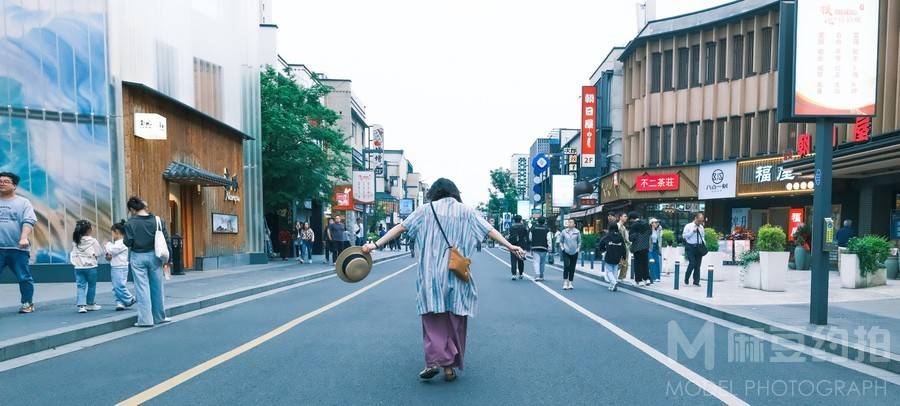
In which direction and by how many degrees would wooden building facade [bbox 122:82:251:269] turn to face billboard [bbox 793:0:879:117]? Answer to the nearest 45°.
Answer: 0° — it already faces it

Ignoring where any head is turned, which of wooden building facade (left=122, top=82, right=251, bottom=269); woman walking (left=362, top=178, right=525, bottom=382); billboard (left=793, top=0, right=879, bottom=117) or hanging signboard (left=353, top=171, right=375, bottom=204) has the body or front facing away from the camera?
the woman walking

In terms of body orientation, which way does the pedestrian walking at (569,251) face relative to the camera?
toward the camera

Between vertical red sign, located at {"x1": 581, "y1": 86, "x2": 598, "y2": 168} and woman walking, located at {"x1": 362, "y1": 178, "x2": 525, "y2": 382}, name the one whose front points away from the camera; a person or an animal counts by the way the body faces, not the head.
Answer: the woman walking

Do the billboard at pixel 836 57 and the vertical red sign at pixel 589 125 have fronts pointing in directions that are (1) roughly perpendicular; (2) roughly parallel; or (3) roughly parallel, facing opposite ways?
roughly parallel

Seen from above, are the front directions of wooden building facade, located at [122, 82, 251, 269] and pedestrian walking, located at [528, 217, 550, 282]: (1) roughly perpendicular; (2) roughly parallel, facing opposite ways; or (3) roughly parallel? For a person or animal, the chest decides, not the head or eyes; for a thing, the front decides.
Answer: roughly perpendicular

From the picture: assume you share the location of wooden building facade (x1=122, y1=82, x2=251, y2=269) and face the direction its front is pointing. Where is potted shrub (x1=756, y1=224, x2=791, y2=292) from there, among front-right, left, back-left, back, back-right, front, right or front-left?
front

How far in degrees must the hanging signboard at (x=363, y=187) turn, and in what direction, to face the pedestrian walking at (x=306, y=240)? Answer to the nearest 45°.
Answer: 0° — it already faces them

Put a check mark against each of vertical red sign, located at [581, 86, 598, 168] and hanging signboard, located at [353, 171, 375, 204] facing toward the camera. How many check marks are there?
2

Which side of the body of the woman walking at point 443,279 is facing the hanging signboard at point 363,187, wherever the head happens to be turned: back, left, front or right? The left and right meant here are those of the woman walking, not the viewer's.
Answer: front

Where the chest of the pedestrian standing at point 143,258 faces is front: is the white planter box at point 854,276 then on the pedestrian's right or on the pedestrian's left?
on the pedestrian's right

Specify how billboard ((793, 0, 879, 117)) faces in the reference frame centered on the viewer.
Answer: facing the viewer

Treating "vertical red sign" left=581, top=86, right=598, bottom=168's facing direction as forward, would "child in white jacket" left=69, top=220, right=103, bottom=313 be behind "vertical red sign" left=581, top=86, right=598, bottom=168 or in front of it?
in front

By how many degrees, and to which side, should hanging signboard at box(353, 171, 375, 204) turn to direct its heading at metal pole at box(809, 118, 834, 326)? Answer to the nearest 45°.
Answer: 0° — it already faces it

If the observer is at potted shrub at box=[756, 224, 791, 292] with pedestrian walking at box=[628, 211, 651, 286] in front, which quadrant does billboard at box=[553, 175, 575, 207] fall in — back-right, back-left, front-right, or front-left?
front-right

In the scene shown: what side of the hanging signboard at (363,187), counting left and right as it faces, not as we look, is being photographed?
front

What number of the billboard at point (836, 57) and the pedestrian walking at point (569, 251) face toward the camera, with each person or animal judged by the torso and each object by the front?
2
